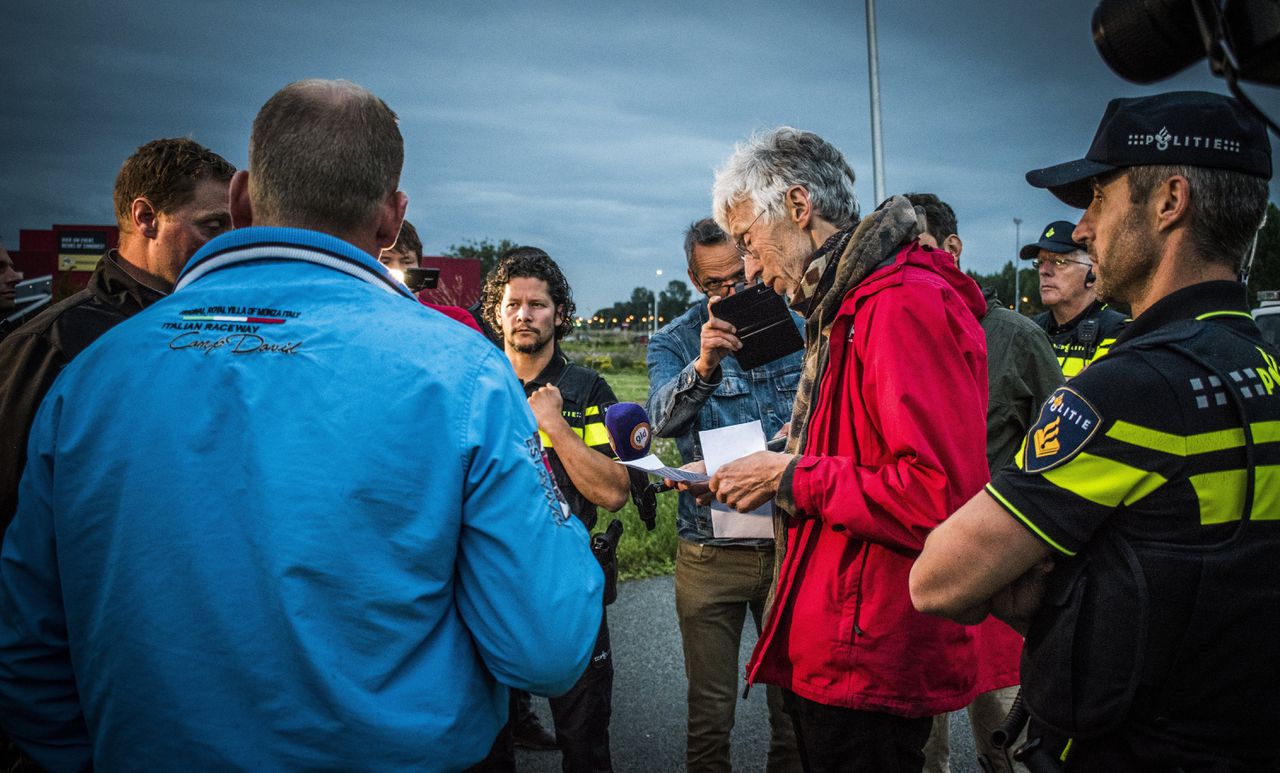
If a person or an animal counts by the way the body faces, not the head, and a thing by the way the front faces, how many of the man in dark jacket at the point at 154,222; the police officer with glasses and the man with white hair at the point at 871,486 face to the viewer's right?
1

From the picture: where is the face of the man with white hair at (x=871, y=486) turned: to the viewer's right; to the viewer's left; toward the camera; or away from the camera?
to the viewer's left

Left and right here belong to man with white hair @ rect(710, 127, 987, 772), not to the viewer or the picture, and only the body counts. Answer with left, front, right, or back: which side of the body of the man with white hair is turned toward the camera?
left

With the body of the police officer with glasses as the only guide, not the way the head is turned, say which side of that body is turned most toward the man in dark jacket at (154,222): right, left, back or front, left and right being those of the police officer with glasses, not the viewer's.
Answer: front

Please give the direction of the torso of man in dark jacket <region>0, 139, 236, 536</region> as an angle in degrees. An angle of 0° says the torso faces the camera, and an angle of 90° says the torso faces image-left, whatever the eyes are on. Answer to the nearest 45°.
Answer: approximately 270°

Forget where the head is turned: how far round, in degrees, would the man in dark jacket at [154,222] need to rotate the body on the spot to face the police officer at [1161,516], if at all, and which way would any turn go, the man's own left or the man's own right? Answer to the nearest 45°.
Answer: approximately 45° to the man's own right

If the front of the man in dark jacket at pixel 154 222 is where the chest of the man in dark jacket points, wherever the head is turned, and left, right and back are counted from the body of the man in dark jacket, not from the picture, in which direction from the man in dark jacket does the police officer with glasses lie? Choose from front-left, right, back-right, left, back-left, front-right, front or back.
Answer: front

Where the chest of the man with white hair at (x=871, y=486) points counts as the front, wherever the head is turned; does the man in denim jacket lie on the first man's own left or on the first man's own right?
on the first man's own right

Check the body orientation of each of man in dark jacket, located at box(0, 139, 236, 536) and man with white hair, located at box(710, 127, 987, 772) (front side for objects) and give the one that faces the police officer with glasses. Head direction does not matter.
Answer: the man in dark jacket

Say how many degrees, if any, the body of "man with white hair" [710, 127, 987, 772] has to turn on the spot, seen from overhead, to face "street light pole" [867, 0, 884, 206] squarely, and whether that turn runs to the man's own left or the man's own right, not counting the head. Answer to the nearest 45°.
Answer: approximately 90° to the man's own right

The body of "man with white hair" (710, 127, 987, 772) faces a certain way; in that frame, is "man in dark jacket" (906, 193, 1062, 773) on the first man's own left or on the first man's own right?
on the first man's own right

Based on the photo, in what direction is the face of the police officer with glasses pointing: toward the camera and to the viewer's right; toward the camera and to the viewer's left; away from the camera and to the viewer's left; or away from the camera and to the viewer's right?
toward the camera and to the viewer's left

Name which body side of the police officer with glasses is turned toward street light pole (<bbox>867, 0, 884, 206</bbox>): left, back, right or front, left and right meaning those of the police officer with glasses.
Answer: right

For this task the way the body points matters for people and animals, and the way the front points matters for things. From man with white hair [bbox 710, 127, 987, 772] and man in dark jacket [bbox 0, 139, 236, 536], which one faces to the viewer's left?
the man with white hair
